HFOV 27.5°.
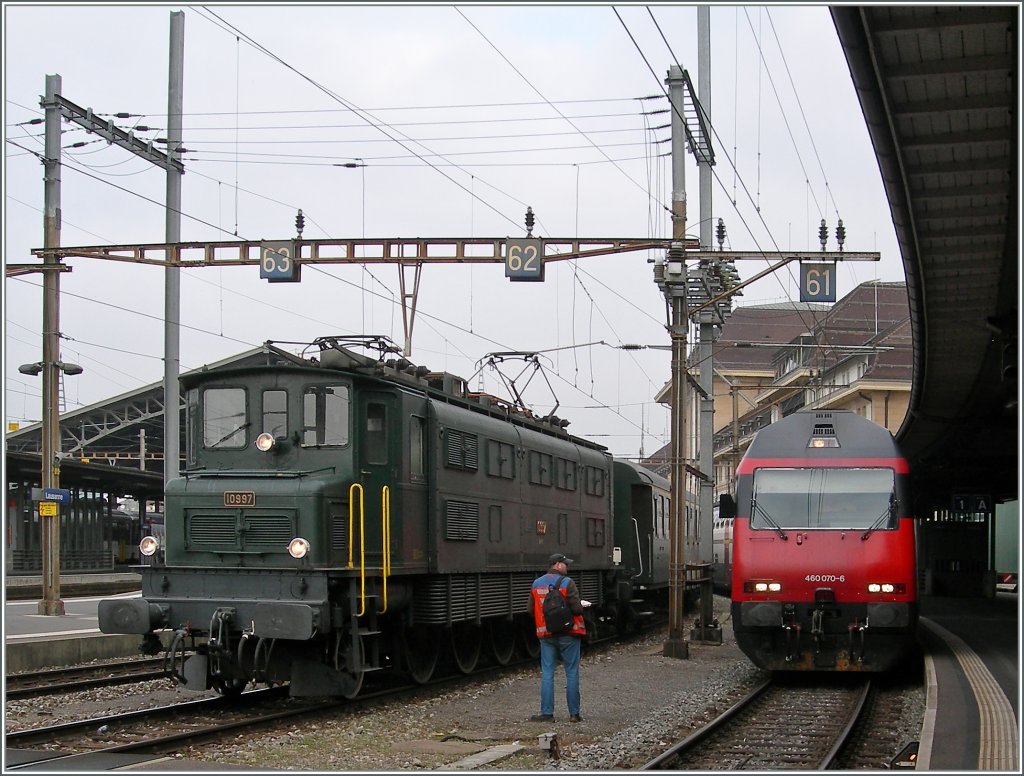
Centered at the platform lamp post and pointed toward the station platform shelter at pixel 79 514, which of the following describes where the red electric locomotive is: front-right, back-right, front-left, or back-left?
back-right

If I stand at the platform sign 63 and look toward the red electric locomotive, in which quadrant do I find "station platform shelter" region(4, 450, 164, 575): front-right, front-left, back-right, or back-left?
back-left

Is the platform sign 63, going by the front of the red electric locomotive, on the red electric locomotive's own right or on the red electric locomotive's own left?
on the red electric locomotive's own right

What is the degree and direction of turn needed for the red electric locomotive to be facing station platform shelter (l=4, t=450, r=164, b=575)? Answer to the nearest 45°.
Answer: approximately 135° to its right

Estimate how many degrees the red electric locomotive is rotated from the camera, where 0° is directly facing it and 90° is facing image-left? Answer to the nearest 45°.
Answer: approximately 0°

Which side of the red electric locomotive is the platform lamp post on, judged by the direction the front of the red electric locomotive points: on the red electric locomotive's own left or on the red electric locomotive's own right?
on the red electric locomotive's own right
